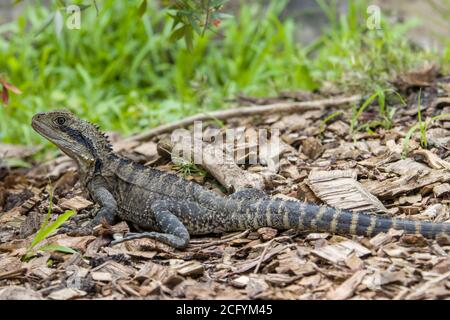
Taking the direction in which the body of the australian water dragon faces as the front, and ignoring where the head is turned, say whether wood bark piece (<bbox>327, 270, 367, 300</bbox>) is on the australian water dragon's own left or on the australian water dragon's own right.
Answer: on the australian water dragon's own left

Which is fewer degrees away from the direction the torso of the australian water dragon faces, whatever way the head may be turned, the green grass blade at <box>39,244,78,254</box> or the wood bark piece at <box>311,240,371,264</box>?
the green grass blade

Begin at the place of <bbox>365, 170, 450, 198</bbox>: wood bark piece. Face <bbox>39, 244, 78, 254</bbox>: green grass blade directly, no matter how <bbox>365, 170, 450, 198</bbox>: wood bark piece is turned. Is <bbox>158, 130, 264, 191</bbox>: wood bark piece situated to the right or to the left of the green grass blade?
right

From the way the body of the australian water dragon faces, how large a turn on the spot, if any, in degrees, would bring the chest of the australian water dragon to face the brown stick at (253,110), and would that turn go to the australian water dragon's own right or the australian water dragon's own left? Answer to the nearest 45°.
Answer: approximately 90° to the australian water dragon's own right

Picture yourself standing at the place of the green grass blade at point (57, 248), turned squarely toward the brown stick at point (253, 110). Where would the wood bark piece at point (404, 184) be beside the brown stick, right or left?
right

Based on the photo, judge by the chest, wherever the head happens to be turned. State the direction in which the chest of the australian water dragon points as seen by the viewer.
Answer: to the viewer's left

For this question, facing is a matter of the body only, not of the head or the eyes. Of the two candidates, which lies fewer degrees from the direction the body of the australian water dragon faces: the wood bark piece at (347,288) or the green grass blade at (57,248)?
the green grass blade

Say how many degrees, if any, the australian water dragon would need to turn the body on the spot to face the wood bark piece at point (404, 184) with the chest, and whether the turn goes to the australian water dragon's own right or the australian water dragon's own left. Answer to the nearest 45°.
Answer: approximately 180°
